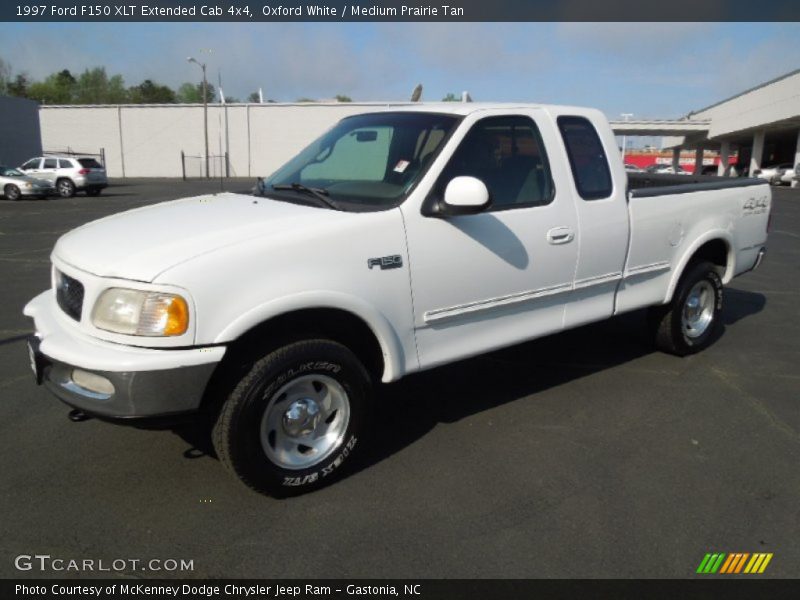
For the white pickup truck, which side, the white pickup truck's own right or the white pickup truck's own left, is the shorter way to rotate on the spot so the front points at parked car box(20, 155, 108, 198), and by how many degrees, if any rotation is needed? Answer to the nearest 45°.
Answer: approximately 90° to the white pickup truck's own right

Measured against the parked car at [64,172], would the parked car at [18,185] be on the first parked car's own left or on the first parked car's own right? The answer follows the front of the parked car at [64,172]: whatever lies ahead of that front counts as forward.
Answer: on the first parked car's own left

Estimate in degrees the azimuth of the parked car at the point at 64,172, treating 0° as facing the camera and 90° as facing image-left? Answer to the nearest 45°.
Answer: approximately 135°

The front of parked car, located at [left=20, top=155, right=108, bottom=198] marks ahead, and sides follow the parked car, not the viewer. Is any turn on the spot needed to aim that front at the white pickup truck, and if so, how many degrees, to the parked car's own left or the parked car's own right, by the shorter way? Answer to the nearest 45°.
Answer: approximately 135° to the parked car's own left

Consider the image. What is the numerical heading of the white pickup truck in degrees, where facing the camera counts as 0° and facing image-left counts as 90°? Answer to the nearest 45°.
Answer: approximately 45°

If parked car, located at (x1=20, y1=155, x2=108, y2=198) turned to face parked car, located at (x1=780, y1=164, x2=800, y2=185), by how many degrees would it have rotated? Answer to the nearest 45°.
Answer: approximately 135° to its right

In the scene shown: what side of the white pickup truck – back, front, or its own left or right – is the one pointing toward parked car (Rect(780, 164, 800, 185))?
back

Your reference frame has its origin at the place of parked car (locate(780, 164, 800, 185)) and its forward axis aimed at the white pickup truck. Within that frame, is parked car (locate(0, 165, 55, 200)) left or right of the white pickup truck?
right
